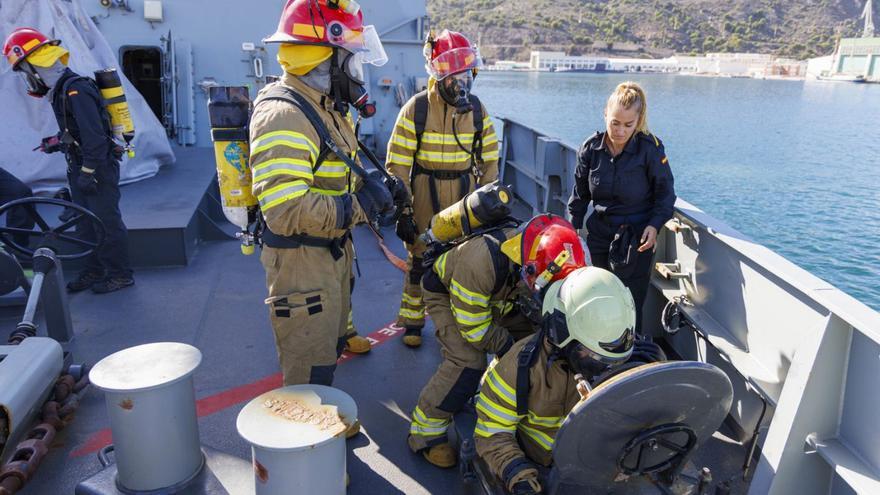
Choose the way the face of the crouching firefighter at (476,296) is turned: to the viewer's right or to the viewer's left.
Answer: to the viewer's right

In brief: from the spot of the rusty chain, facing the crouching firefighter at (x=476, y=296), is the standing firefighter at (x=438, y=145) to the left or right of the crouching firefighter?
left

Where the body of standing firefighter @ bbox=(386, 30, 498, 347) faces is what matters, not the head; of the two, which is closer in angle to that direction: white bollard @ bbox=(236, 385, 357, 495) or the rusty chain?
the white bollard

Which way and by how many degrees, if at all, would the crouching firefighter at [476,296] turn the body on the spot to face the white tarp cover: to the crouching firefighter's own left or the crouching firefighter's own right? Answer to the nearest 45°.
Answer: approximately 180°

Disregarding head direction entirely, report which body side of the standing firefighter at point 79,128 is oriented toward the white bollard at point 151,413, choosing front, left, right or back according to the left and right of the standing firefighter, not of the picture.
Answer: left

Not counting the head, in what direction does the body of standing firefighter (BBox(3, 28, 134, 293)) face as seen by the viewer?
to the viewer's left
